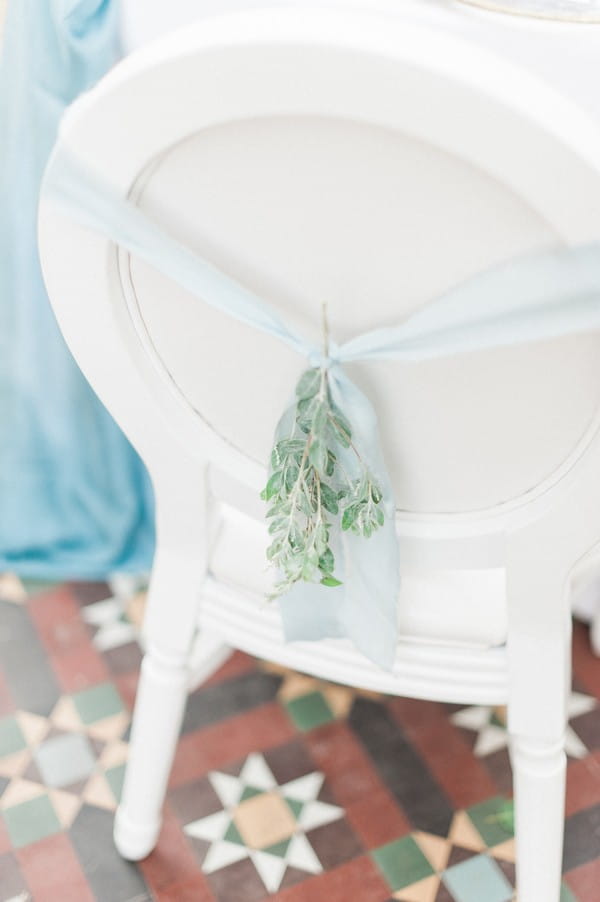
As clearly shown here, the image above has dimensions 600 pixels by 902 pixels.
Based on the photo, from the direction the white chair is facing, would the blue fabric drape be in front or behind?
in front

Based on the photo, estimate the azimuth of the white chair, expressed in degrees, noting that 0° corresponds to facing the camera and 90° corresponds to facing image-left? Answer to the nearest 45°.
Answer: approximately 180°
